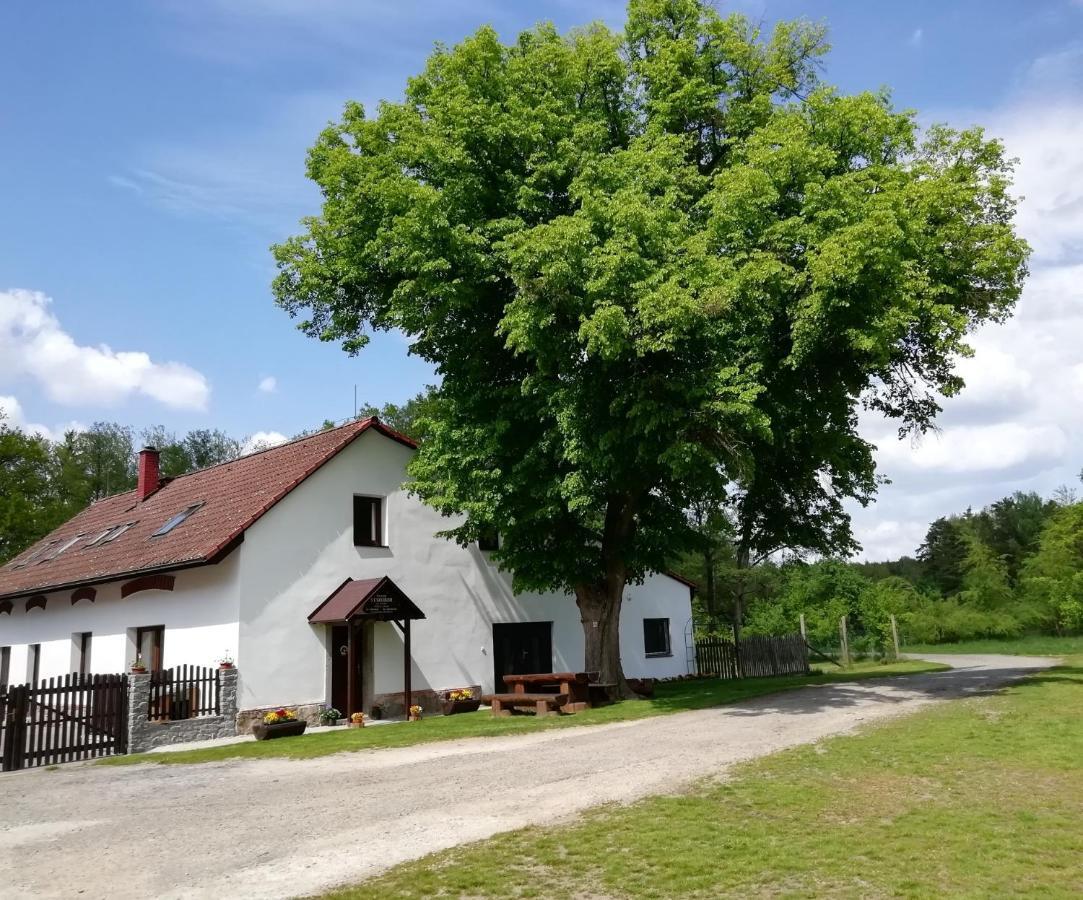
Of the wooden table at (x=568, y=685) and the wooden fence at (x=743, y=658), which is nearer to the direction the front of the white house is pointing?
the wooden table

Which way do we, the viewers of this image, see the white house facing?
facing the viewer and to the right of the viewer

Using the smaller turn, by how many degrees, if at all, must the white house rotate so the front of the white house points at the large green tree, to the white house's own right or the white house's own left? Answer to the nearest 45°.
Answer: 0° — it already faces it

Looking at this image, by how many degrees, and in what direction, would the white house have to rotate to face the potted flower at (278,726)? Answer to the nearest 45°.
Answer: approximately 45° to its right

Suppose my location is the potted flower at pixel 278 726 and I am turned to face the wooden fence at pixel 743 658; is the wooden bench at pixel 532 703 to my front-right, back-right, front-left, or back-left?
front-right

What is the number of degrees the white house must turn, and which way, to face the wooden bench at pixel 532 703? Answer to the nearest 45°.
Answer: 0° — it already faces it

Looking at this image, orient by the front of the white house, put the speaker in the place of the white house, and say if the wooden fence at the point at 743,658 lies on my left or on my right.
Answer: on my left

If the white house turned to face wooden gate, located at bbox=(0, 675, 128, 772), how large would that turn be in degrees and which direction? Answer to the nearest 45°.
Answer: approximately 90° to its right

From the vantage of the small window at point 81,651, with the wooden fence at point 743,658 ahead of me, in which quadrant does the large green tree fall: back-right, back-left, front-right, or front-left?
front-right

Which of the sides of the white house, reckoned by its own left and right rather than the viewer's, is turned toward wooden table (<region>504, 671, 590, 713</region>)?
front

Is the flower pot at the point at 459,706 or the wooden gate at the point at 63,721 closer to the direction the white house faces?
the flower pot
